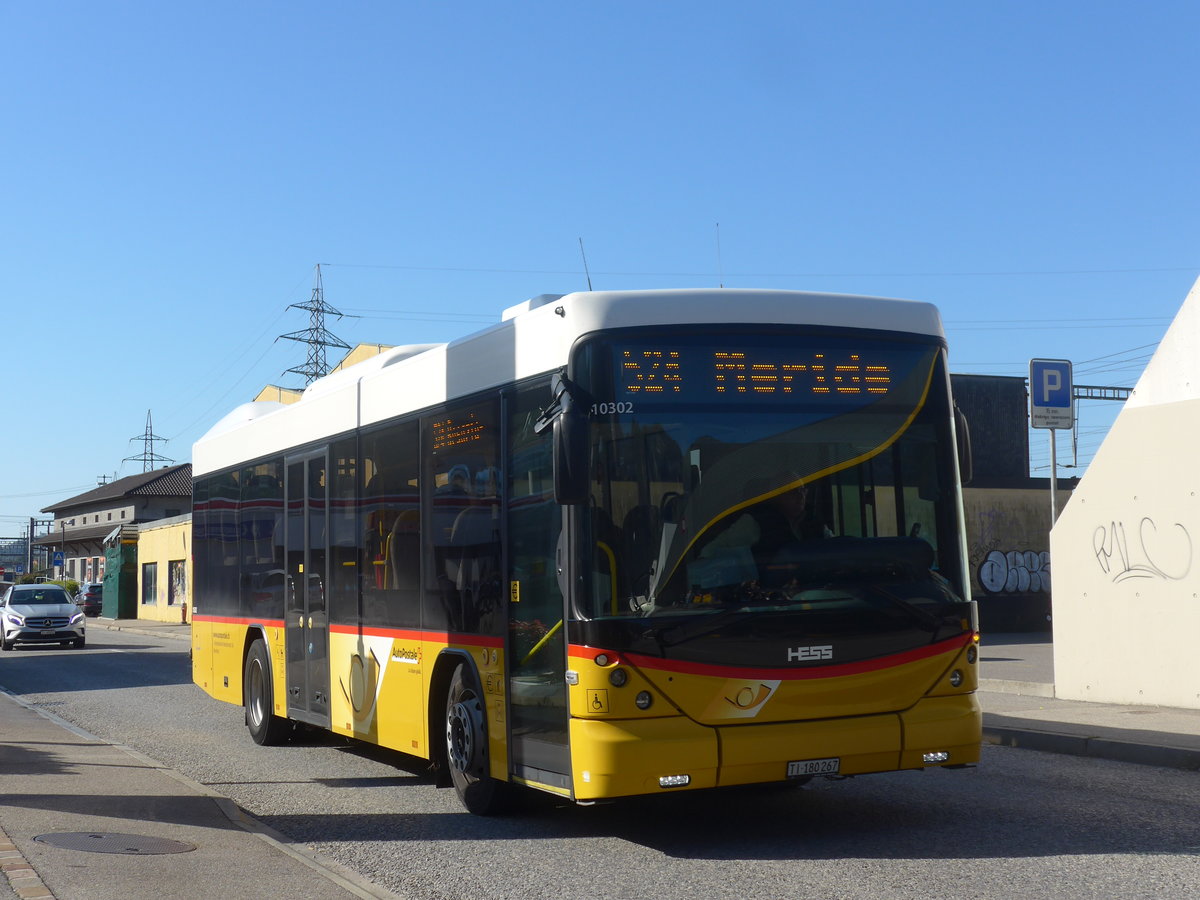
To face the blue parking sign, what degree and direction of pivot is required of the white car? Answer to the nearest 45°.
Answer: approximately 45° to its left

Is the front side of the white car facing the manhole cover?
yes

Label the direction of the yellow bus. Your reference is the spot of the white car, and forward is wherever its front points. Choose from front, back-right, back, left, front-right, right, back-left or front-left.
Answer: front

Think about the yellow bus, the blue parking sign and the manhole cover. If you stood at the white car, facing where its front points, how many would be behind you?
0

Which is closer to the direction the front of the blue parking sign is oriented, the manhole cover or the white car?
the manhole cover

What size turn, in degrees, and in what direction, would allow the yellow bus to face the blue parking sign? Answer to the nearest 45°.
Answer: approximately 90° to its left

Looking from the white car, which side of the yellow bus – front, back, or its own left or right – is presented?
back

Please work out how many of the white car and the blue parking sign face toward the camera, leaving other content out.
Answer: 2

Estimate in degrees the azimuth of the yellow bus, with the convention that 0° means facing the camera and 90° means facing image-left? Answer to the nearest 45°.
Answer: approximately 315°

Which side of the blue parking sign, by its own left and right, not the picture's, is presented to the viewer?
front

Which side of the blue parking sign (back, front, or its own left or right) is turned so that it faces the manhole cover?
front

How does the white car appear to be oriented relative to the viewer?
toward the camera

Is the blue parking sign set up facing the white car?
no

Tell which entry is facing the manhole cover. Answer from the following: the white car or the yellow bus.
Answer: the white car
